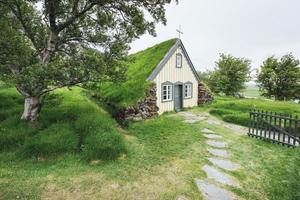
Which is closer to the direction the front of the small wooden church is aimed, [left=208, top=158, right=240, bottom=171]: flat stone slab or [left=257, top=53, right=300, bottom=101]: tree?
the flat stone slab

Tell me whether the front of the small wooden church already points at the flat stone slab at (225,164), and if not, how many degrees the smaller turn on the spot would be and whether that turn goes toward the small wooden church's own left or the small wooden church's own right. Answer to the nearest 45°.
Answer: approximately 45° to the small wooden church's own right

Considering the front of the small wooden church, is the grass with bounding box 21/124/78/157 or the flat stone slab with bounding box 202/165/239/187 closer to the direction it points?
the flat stone slab

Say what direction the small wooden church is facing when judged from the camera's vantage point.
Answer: facing the viewer and to the right of the viewer

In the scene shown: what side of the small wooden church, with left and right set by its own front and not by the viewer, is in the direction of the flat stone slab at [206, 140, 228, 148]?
front

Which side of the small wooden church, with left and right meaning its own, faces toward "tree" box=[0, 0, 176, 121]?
right

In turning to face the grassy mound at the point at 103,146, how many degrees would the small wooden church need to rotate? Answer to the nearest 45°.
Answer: approximately 45° to its right

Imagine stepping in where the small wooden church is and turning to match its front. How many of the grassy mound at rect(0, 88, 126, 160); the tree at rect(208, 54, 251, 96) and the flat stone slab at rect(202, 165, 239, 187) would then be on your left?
1

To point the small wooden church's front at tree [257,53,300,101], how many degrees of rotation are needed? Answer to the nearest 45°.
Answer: approximately 90° to its left

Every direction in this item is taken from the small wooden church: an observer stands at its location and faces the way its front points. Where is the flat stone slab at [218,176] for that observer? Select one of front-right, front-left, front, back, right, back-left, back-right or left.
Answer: front-right

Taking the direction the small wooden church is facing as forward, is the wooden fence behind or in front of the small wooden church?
in front

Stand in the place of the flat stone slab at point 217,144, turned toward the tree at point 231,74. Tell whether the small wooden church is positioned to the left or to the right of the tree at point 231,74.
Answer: left

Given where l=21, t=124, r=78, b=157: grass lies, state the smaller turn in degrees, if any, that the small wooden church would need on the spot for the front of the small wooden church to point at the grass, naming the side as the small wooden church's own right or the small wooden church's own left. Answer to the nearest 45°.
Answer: approximately 90° to the small wooden church's own right

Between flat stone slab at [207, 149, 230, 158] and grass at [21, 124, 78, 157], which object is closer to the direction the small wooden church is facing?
the flat stone slab

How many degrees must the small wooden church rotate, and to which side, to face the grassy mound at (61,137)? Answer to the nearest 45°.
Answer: approximately 90° to its right

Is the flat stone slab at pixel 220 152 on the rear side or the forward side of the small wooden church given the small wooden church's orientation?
on the forward side

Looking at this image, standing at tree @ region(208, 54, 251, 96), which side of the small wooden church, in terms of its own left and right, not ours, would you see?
left

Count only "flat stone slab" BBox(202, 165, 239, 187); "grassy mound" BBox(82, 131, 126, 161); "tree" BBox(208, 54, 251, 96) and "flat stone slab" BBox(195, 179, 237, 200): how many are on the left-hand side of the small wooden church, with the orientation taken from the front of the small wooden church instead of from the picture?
1

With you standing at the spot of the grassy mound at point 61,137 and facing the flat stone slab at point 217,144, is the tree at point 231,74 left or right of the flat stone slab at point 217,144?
left
